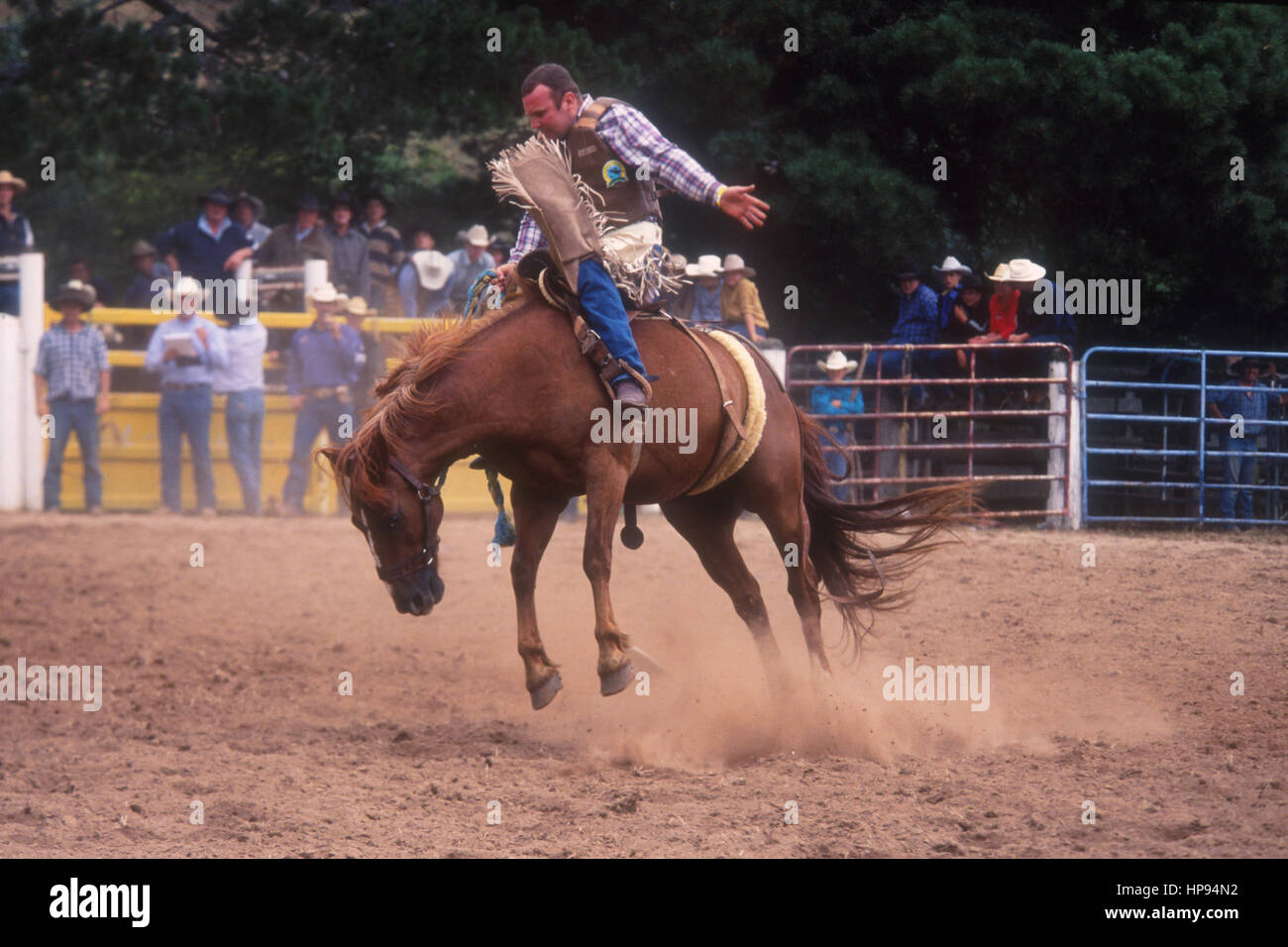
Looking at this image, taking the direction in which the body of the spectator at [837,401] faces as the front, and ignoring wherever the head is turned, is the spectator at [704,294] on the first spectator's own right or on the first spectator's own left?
on the first spectator's own right

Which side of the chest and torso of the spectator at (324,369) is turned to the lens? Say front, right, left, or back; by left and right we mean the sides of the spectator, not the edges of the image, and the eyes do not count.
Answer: front

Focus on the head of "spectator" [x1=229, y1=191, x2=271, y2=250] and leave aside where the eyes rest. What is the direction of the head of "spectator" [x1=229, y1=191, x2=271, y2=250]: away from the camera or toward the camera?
toward the camera

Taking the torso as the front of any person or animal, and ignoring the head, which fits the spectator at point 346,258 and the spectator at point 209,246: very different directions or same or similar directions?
same or similar directions

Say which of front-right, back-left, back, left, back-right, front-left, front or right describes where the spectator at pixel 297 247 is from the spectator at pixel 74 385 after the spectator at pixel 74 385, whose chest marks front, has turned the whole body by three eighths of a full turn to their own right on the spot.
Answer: back-right

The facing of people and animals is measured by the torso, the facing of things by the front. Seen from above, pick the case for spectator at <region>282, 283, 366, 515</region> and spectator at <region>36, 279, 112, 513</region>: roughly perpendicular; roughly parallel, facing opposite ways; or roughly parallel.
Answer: roughly parallel

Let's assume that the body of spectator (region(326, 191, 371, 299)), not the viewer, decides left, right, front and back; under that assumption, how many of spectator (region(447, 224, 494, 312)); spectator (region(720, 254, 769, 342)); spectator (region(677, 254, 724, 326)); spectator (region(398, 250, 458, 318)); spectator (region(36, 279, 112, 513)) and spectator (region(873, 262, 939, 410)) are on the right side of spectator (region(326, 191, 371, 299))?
1

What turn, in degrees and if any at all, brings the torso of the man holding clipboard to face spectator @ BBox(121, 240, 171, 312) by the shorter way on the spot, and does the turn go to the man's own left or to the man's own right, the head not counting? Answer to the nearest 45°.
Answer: approximately 180°

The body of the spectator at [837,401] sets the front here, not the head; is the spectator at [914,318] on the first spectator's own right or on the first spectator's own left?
on the first spectator's own left

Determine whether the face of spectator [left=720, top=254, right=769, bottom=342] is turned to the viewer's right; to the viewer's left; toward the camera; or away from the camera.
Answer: toward the camera

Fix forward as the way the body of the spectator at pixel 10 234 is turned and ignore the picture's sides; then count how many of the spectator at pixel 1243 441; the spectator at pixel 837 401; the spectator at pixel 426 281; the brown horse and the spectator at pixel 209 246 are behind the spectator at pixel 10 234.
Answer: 0

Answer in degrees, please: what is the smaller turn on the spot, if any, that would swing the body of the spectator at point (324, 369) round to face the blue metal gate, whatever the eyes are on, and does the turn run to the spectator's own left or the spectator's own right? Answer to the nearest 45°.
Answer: approximately 90° to the spectator's own left

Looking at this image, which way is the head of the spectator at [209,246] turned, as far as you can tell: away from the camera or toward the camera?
toward the camera

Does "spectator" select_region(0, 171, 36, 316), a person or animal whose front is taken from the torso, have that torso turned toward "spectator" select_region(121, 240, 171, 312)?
no

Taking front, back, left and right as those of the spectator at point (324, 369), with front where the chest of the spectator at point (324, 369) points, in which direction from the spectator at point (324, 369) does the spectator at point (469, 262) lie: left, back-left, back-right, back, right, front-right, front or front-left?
left

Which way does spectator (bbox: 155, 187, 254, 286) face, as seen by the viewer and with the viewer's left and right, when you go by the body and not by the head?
facing the viewer

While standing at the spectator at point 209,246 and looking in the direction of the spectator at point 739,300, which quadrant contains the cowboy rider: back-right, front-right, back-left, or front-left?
front-right

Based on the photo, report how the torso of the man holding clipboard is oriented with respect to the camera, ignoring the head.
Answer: toward the camera

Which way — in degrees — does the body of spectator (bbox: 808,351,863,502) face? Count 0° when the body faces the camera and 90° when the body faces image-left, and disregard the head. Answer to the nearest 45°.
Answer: approximately 0°
